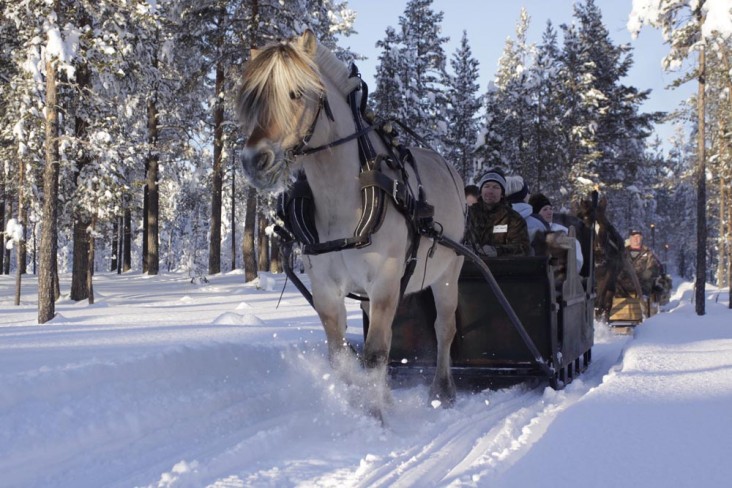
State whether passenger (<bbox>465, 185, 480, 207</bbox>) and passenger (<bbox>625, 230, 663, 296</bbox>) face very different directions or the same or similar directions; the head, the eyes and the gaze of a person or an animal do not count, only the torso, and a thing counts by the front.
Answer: same or similar directions

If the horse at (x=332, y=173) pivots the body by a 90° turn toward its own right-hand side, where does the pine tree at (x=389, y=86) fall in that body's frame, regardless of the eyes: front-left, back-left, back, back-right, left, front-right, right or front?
front-right

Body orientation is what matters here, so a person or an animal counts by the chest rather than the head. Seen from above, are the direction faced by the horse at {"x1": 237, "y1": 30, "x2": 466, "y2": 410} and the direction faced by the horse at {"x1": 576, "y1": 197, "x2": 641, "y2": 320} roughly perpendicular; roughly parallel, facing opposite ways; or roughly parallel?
roughly parallel

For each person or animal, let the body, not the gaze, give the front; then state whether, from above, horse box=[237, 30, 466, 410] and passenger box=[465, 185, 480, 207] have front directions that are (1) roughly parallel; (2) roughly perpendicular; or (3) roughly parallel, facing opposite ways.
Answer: roughly parallel

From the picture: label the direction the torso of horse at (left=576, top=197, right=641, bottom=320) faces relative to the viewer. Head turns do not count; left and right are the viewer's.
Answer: facing the viewer and to the left of the viewer

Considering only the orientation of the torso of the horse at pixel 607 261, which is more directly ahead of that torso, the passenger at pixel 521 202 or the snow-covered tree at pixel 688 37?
the passenger

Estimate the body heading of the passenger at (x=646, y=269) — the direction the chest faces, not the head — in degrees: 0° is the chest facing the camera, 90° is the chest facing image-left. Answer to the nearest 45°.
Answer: approximately 45°

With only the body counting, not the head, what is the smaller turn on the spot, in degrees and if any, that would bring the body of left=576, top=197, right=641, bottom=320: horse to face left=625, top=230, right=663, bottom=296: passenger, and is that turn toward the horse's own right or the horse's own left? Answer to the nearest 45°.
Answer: approximately 135° to the horse's own right

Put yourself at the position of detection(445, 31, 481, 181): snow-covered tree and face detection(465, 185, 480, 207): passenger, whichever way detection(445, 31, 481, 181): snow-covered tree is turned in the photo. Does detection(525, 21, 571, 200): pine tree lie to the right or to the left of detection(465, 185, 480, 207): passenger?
left

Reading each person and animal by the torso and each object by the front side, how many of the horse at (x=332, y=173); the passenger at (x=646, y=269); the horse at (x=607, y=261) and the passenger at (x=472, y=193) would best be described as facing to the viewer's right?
0

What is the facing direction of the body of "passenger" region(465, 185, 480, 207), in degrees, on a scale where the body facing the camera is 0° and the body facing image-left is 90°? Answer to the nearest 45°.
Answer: approximately 45°

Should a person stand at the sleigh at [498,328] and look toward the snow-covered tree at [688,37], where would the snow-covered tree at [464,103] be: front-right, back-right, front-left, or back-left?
front-left

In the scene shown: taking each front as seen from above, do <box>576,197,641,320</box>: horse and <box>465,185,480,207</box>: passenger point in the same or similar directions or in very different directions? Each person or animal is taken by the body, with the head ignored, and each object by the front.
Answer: same or similar directions
